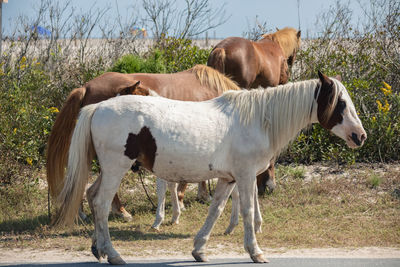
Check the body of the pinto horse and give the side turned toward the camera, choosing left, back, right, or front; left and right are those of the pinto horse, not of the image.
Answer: right

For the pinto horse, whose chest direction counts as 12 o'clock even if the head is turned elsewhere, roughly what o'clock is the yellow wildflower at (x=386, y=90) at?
The yellow wildflower is roughly at 10 o'clock from the pinto horse.

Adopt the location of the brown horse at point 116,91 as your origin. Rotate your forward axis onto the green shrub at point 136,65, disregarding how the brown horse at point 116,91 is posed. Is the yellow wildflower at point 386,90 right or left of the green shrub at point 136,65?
right

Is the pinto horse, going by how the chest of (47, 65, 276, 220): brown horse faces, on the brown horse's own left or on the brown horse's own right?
on the brown horse's own right

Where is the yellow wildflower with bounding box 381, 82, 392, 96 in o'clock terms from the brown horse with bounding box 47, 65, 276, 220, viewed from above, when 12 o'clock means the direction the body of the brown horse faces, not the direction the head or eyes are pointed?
The yellow wildflower is roughly at 11 o'clock from the brown horse.

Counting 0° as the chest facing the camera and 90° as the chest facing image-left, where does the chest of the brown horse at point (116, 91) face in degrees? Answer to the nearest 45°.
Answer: approximately 270°

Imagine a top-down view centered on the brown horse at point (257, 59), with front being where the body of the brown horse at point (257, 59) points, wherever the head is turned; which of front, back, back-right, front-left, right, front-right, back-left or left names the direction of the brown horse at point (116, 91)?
back

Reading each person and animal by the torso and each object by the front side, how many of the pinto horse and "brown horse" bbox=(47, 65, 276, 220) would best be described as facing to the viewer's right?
2

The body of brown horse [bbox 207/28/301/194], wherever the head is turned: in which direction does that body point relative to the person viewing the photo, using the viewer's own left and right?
facing away from the viewer and to the right of the viewer

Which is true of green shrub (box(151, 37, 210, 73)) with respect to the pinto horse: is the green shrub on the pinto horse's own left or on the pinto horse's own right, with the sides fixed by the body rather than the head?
on the pinto horse's own left
